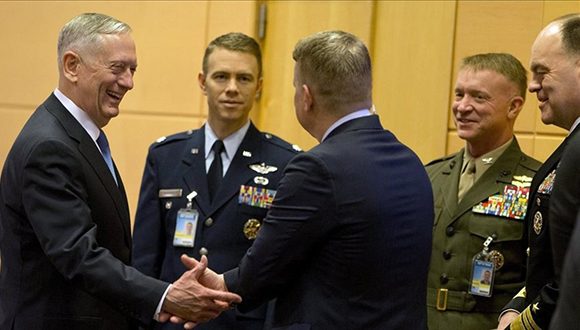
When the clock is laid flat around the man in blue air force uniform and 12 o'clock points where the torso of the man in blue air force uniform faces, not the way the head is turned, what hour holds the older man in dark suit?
The older man in dark suit is roughly at 1 o'clock from the man in blue air force uniform.

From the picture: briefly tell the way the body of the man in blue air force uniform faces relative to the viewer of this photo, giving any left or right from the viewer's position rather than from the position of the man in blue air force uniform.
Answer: facing the viewer

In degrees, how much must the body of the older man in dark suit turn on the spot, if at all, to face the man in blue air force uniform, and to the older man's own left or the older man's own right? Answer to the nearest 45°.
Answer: approximately 45° to the older man's own left

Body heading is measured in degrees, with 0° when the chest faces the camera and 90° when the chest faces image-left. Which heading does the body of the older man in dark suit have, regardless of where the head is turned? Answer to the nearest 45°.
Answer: approximately 270°

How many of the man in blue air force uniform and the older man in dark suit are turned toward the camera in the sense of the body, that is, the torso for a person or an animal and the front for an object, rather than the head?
1

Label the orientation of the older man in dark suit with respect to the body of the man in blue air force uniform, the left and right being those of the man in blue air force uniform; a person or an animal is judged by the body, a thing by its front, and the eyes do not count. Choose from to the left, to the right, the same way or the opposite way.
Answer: to the left
